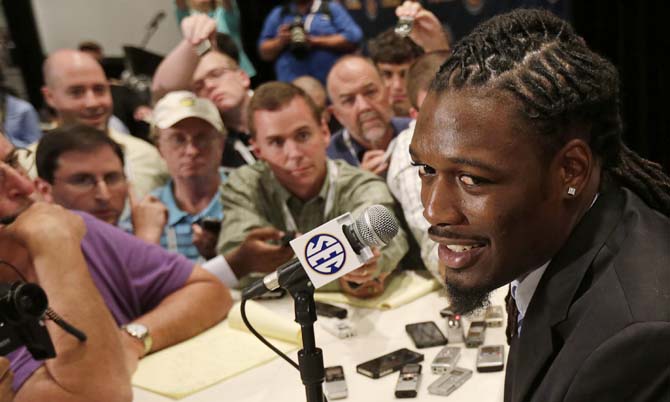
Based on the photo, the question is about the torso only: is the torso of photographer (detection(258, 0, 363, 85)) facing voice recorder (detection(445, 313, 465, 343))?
yes

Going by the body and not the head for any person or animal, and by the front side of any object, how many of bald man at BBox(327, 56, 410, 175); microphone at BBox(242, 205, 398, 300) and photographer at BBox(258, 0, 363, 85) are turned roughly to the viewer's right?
1

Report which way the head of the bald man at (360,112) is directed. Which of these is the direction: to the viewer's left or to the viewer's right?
to the viewer's right

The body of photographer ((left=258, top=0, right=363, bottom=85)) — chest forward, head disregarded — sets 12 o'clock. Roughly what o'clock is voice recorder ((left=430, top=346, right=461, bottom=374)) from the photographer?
The voice recorder is roughly at 12 o'clock from the photographer.

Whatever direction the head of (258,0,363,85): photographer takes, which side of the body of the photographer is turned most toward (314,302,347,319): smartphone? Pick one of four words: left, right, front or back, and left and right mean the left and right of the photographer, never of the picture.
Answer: front

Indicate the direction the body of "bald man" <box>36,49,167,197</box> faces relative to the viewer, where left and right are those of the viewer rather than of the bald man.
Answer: facing the viewer and to the right of the viewer

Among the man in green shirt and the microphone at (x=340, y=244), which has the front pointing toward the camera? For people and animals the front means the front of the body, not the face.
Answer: the man in green shirt

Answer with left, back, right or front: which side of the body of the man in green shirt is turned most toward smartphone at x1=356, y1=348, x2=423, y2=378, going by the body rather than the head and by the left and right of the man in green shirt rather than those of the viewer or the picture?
front

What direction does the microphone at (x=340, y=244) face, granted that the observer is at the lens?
facing to the right of the viewer

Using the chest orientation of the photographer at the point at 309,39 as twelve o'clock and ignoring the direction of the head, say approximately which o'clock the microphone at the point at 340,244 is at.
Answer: The microphone is roughly at 12 o'clock from the photographer.

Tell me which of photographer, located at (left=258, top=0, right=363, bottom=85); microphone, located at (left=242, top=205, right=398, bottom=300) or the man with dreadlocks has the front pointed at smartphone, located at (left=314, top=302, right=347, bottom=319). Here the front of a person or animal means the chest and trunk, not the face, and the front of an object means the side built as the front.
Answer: the photographer

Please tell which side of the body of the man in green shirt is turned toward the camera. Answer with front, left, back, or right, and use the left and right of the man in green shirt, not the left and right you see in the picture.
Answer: front
